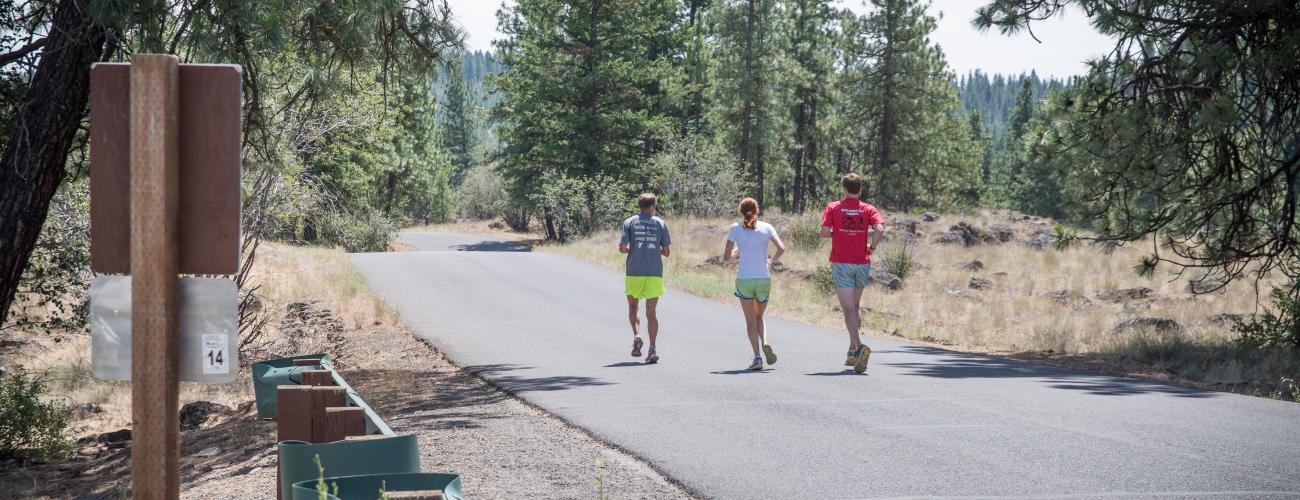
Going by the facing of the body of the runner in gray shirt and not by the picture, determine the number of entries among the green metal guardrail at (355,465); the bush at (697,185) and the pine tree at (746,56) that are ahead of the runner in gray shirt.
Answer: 2

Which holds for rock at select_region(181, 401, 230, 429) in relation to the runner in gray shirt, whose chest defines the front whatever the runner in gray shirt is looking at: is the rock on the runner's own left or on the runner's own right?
on the runner's own left

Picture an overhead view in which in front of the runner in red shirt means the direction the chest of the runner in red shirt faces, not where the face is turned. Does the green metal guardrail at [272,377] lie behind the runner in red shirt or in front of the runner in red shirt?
behind

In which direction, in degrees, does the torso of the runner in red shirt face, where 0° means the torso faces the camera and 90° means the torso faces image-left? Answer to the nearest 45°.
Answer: approximately 180°

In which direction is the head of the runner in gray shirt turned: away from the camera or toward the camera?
away from the camera

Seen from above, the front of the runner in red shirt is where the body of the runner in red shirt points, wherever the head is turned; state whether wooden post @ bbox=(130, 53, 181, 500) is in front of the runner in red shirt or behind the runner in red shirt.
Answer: behind

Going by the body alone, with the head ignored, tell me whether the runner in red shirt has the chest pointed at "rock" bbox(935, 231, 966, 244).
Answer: yes

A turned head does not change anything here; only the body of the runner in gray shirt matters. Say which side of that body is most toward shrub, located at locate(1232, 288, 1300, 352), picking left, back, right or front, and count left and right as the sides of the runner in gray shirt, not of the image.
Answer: right

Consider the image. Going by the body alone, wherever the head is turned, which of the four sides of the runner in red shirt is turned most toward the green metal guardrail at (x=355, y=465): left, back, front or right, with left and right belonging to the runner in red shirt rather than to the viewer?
back

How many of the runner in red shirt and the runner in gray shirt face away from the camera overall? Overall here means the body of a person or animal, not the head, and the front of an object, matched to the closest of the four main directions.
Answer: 2

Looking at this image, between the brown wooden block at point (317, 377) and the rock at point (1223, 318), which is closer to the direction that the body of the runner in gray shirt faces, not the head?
the rock

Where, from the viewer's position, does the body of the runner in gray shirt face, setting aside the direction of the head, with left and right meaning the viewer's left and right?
facing away from the viewer
